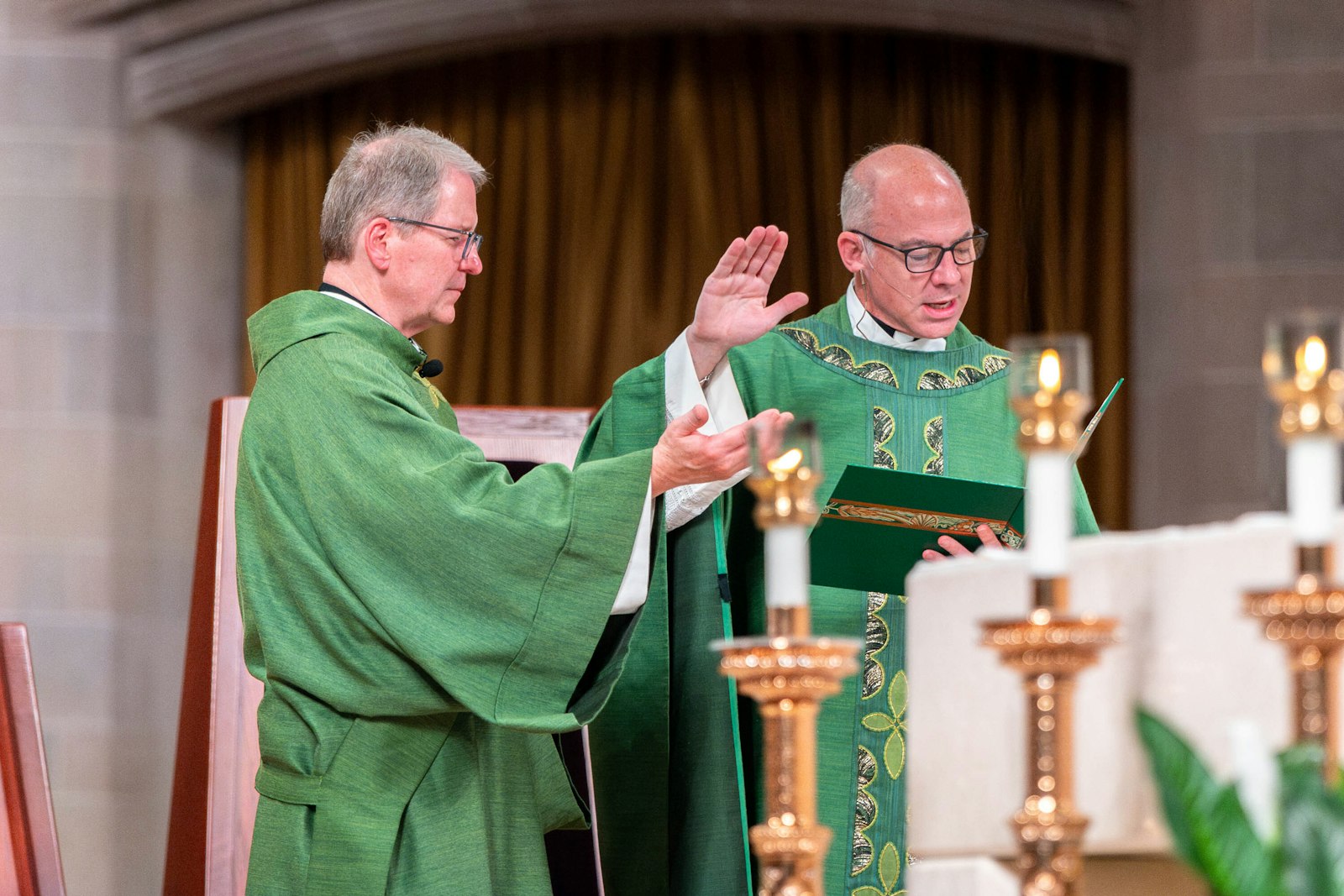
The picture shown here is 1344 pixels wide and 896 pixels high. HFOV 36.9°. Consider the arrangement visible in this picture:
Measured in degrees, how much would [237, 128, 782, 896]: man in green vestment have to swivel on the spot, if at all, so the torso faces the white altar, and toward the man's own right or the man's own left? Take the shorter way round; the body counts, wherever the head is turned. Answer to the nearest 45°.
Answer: approximately 45° to the man's own right

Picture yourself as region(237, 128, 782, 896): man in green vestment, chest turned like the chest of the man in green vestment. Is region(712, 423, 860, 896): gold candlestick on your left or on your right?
on your right

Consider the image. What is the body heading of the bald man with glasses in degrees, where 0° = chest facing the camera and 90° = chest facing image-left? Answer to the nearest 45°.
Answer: approximately 315°

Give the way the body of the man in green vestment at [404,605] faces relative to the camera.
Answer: to the viewer's right

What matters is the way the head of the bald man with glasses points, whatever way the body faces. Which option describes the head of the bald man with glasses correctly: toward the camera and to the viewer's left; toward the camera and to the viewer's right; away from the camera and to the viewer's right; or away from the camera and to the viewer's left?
toward the camera and to the viewer's right

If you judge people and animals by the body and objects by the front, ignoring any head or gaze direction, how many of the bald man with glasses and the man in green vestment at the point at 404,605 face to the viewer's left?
0

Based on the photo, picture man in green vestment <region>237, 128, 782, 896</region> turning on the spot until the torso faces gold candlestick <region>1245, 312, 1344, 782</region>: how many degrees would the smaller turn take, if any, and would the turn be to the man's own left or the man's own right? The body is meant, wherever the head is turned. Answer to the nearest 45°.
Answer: approximately 45° to the man's own right

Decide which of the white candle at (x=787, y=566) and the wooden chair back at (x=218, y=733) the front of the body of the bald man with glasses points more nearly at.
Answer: the white candle

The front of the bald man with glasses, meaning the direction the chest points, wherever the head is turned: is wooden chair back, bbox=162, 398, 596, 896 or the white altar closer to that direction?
the white altar

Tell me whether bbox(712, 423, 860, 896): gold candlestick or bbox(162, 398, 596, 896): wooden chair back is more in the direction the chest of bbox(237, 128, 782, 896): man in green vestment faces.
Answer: the gold candlestick

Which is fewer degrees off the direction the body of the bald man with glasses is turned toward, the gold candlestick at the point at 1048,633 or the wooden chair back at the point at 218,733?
the gold candlestick

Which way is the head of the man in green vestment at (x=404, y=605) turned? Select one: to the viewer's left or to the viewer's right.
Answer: to the viewer's right

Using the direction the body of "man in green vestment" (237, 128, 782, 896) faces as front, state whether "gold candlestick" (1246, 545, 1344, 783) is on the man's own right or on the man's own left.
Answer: on the man's own right
